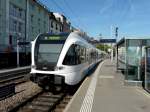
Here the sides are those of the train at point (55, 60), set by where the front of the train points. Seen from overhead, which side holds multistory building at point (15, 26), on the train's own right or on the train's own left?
on the train's own right

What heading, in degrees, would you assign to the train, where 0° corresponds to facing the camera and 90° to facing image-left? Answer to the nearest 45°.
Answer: approximately 45°

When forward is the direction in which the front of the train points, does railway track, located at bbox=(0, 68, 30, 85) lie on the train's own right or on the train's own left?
on the train's own right
